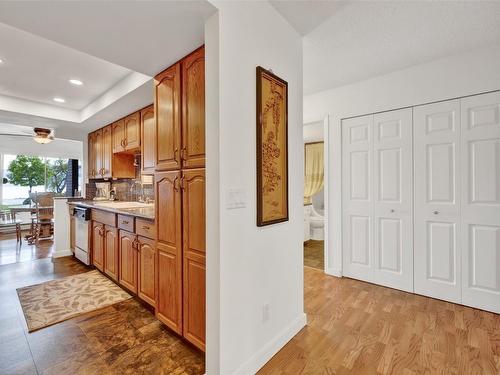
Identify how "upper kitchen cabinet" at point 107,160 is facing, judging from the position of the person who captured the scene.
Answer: facing the viewer and to the left of the viewer

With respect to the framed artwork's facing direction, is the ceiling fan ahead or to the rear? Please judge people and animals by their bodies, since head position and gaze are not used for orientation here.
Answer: to the rear

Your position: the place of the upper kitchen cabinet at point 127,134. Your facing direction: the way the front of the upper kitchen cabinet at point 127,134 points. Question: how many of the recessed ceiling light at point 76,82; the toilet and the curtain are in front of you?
1

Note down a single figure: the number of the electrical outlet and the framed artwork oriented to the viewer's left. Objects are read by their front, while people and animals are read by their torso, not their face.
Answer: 0

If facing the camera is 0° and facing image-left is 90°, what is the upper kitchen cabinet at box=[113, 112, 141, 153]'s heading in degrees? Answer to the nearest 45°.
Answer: approximately 45°
